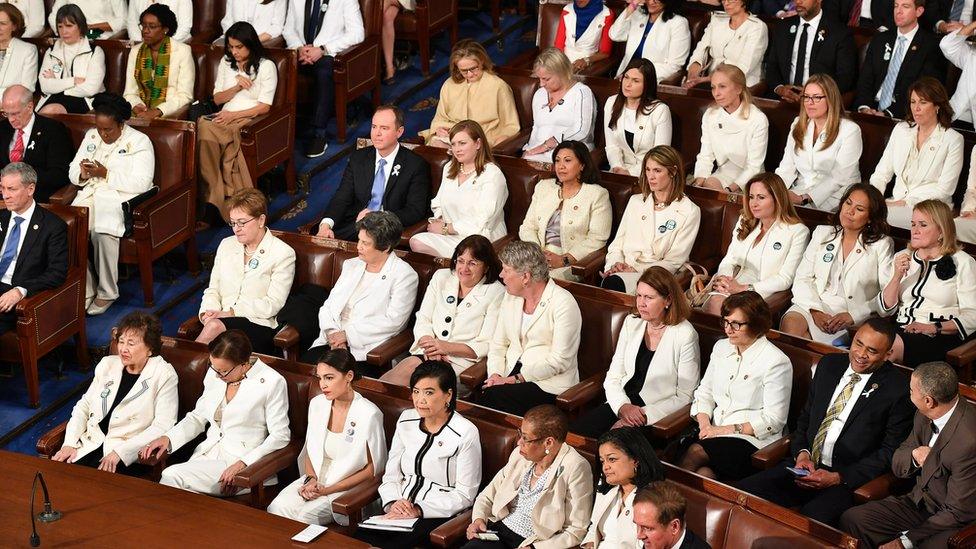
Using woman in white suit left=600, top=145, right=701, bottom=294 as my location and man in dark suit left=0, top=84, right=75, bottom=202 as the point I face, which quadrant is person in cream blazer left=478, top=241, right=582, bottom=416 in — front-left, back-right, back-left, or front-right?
front-left

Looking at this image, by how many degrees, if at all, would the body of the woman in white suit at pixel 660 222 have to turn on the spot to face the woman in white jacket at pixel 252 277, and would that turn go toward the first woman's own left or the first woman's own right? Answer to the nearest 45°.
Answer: approximately 45° to the first woman's own right

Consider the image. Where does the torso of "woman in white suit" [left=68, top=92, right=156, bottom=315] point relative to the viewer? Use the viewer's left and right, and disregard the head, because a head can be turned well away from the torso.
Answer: facing the viewer and to the left of the viewer

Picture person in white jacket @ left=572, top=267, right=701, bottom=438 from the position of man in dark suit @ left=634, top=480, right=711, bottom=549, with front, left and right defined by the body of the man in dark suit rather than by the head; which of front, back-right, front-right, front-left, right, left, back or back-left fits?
back-right

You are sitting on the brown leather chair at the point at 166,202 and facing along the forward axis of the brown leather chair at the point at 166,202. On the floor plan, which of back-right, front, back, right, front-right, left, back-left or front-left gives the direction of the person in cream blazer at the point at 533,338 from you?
left

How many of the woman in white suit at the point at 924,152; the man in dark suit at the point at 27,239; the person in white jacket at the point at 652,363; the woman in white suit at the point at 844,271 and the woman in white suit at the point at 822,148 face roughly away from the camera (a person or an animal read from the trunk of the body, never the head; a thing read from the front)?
0

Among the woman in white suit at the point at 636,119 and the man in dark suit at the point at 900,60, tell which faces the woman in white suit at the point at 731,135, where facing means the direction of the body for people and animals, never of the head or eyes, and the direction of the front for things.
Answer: the man in dark suit

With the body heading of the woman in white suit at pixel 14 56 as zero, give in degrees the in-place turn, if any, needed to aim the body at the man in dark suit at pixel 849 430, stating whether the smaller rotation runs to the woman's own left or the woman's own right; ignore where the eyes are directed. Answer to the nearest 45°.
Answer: approximately 90° to the woman's own left

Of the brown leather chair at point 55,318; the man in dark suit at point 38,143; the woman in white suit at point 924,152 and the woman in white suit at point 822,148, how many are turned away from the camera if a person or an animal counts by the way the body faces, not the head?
0

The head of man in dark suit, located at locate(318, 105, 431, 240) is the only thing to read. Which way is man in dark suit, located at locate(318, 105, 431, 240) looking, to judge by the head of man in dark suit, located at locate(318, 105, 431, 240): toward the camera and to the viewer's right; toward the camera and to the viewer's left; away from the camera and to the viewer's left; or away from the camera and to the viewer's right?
toward the camera and to the viewer's left

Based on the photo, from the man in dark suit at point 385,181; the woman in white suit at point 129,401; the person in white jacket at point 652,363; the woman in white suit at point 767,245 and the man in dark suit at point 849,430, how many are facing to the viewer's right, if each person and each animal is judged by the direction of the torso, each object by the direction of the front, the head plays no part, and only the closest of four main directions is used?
0

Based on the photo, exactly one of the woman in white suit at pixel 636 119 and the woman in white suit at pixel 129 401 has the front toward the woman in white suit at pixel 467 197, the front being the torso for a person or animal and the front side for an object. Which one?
the woman in white suit at pixel 636 119

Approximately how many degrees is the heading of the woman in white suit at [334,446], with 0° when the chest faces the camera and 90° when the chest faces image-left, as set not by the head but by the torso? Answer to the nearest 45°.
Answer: approximately 45°

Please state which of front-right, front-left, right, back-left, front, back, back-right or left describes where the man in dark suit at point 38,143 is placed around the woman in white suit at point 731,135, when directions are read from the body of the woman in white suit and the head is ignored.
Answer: front-right
